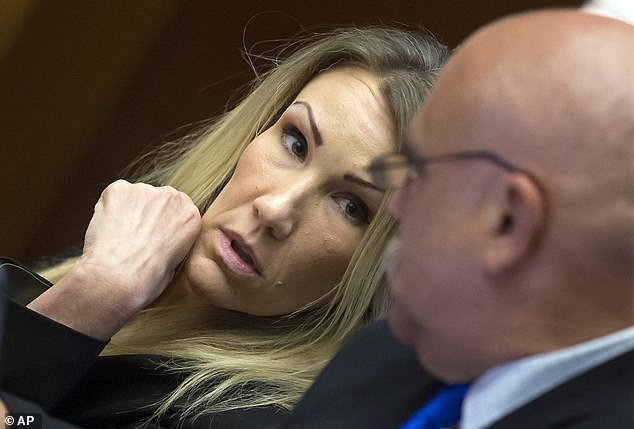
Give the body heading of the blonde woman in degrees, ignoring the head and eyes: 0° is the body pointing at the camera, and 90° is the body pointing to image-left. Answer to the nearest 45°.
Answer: approximately 0°
